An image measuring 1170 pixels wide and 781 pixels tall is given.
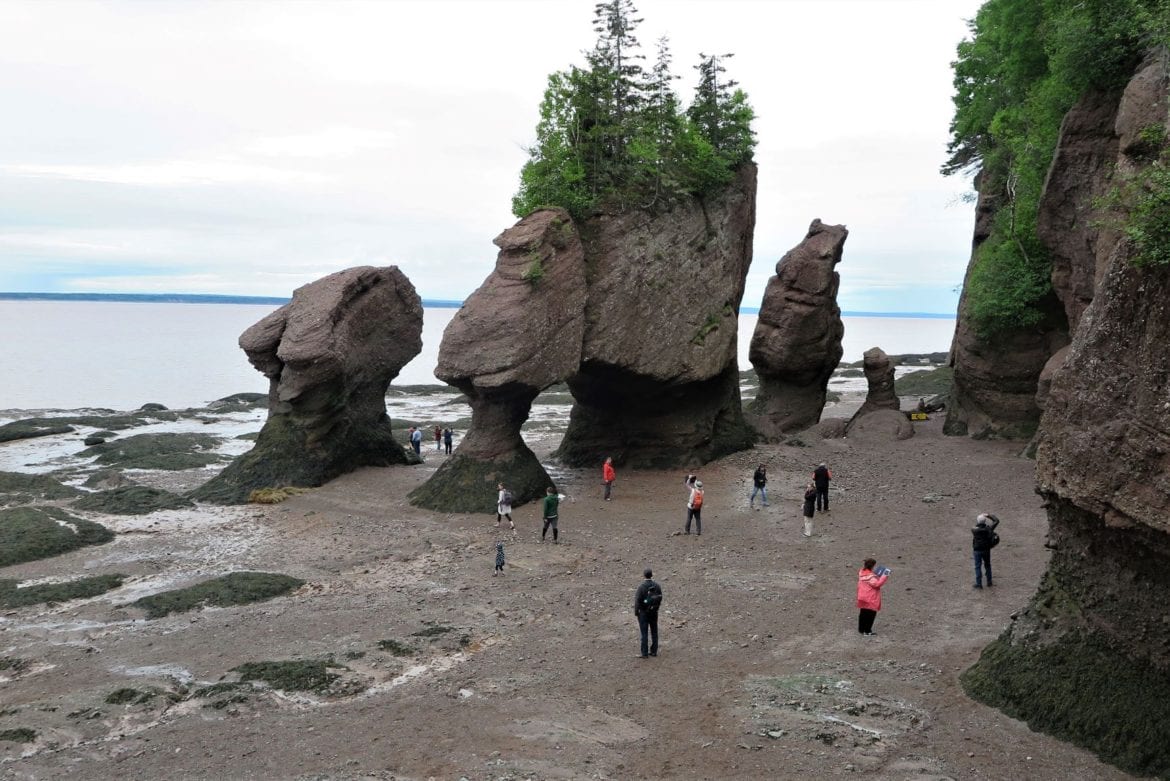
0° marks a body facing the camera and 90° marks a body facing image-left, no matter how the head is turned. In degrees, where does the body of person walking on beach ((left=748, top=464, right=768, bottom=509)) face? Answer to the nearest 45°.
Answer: approximately 0°

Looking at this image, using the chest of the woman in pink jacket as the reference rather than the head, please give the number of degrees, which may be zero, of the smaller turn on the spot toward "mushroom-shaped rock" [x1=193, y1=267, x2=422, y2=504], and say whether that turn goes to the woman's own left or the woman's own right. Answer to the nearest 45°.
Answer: approximately 90° to the woman's own left

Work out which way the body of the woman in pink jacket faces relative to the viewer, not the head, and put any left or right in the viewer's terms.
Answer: facing away from the viewer and to the right of the viewer

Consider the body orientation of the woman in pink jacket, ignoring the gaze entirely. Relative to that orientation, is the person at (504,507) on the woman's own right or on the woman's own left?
on the woman's own left

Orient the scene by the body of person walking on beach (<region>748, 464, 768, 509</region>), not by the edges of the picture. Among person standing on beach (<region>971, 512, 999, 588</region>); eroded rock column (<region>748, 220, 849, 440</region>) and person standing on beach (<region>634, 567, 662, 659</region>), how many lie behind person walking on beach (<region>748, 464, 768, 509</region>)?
1

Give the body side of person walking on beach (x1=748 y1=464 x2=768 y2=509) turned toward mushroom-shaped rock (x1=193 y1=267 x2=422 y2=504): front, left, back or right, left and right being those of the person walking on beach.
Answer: right

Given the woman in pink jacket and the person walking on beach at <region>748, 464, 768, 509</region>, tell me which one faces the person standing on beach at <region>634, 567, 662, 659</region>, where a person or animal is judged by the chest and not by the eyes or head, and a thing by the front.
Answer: the person walking on beach at <region>748, 464, 768, 509</region>

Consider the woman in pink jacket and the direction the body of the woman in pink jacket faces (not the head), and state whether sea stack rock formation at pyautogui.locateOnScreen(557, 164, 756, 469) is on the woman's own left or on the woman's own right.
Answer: on the woman's own left

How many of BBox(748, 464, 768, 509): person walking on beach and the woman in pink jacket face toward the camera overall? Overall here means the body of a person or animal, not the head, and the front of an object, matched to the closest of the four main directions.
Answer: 1
